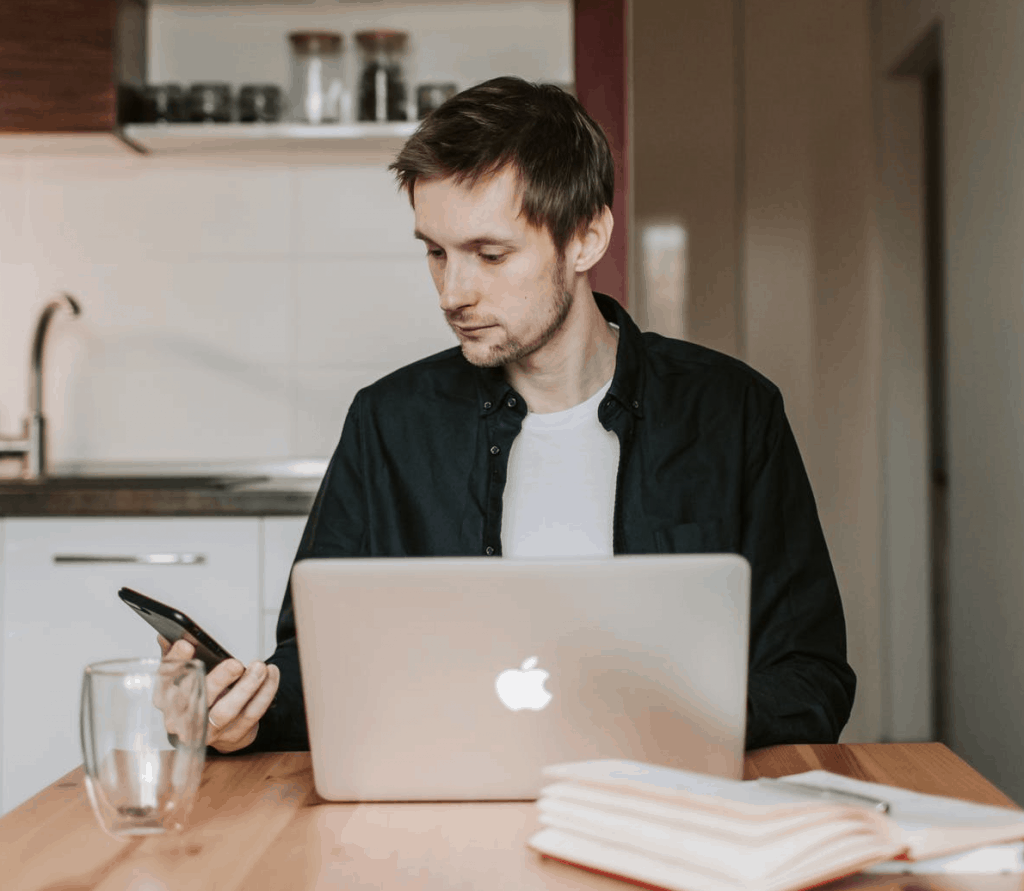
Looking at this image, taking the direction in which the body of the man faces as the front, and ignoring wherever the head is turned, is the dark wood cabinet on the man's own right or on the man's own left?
on the man's own right

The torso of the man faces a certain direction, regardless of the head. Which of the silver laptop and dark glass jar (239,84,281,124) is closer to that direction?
the silver laptop

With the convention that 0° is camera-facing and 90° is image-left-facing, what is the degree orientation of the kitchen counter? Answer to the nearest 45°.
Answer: approximately 0°

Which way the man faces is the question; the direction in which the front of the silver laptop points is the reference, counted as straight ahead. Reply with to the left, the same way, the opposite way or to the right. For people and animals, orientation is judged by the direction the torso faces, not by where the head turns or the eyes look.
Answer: the opposite way

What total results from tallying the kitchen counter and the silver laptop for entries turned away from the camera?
1

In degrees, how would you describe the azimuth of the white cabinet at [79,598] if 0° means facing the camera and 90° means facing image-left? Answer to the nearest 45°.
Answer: approximately 0°
